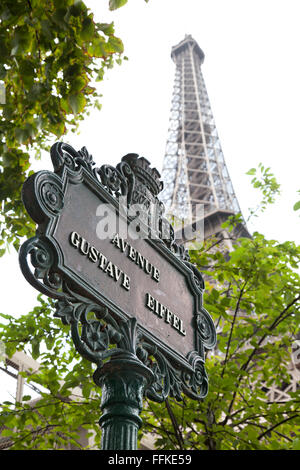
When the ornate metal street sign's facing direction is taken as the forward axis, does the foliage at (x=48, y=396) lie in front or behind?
behind

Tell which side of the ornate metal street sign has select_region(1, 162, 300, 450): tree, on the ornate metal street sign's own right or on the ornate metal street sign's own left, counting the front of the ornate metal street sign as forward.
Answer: on the ornate metal street sign's own left

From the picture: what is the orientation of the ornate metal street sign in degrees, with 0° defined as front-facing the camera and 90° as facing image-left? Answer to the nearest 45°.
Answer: approximately 315°
